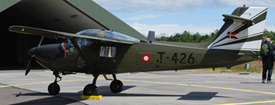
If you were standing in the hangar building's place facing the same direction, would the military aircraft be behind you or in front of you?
in front

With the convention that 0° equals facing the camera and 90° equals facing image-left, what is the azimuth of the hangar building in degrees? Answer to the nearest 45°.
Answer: approximately 315°
